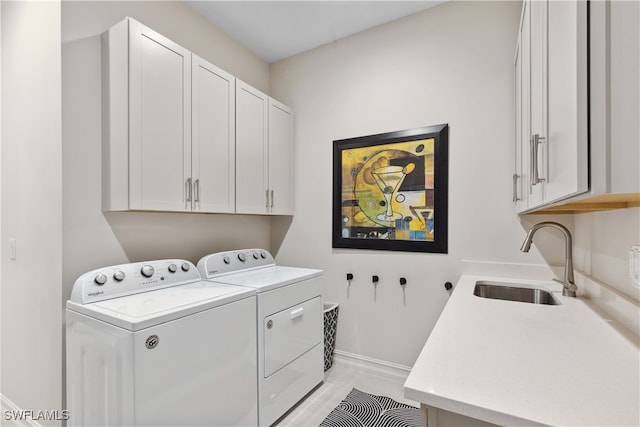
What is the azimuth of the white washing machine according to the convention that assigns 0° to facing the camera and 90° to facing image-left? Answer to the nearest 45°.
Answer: approximately 315°

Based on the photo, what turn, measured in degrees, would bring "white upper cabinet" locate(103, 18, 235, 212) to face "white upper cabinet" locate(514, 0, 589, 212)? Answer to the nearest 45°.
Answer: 0° — it already faces it

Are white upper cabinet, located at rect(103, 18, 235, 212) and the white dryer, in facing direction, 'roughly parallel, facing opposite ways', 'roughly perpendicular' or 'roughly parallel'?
roughly parallel

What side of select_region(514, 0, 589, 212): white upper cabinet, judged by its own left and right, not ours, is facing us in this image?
left

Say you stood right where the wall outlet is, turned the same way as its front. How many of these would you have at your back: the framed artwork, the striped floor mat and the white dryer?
0

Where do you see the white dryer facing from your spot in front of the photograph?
facing the viewer and to the right of the viewer

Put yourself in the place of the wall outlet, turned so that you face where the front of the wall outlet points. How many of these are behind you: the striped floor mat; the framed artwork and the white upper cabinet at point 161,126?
0

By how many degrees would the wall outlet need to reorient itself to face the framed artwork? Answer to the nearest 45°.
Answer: approximately 45° to its right

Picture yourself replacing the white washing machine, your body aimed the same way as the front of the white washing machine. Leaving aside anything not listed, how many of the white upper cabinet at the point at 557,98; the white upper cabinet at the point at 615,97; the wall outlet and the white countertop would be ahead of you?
4

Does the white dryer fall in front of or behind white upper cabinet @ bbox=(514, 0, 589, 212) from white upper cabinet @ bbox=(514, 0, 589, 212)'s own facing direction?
in front

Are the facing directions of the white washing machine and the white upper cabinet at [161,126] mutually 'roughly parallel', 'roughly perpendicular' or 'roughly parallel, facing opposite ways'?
roughly parallel

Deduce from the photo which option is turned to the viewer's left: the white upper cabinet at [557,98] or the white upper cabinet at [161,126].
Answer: the white upper cabinet at [557,98]

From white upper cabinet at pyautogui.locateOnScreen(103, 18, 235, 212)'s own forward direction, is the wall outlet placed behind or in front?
in front
